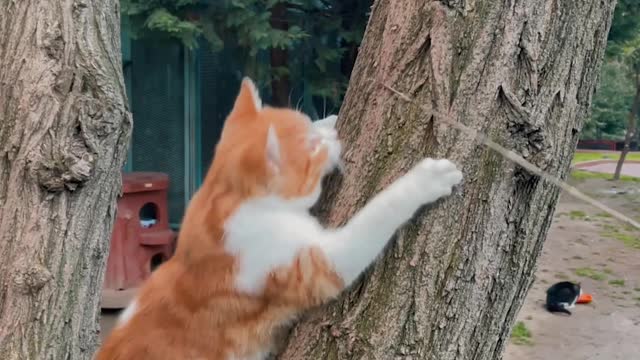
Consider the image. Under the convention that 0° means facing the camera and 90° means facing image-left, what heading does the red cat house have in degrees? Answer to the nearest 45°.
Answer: approximately 315°

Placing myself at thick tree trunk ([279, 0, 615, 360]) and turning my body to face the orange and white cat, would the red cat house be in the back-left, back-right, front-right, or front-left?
front-right

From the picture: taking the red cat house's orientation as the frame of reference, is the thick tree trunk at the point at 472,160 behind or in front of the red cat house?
in front

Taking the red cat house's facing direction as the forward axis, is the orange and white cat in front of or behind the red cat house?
in front
